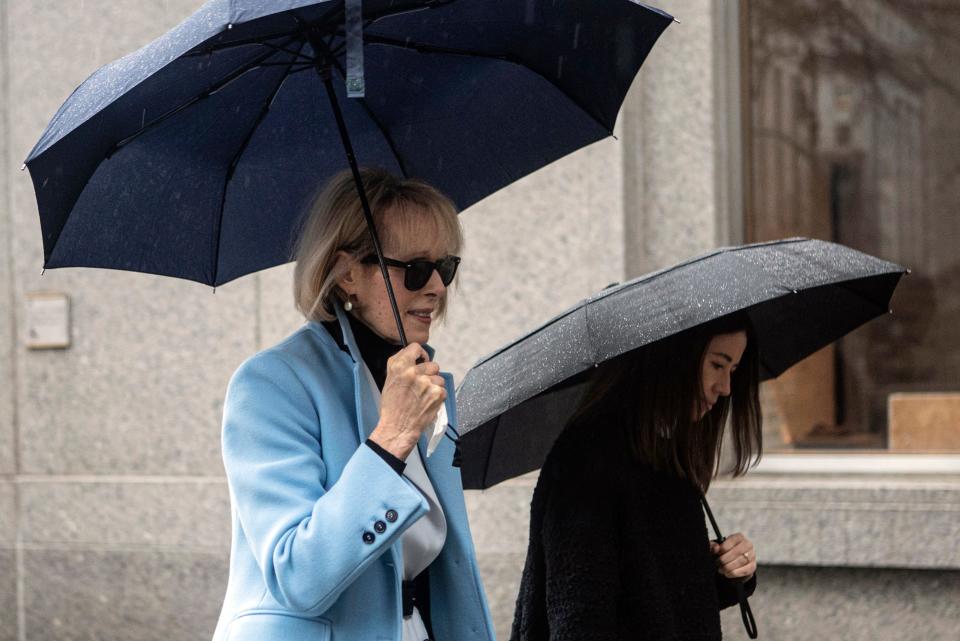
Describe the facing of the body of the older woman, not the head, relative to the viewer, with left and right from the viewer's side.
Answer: facing the viewer and to the right of the viewer
